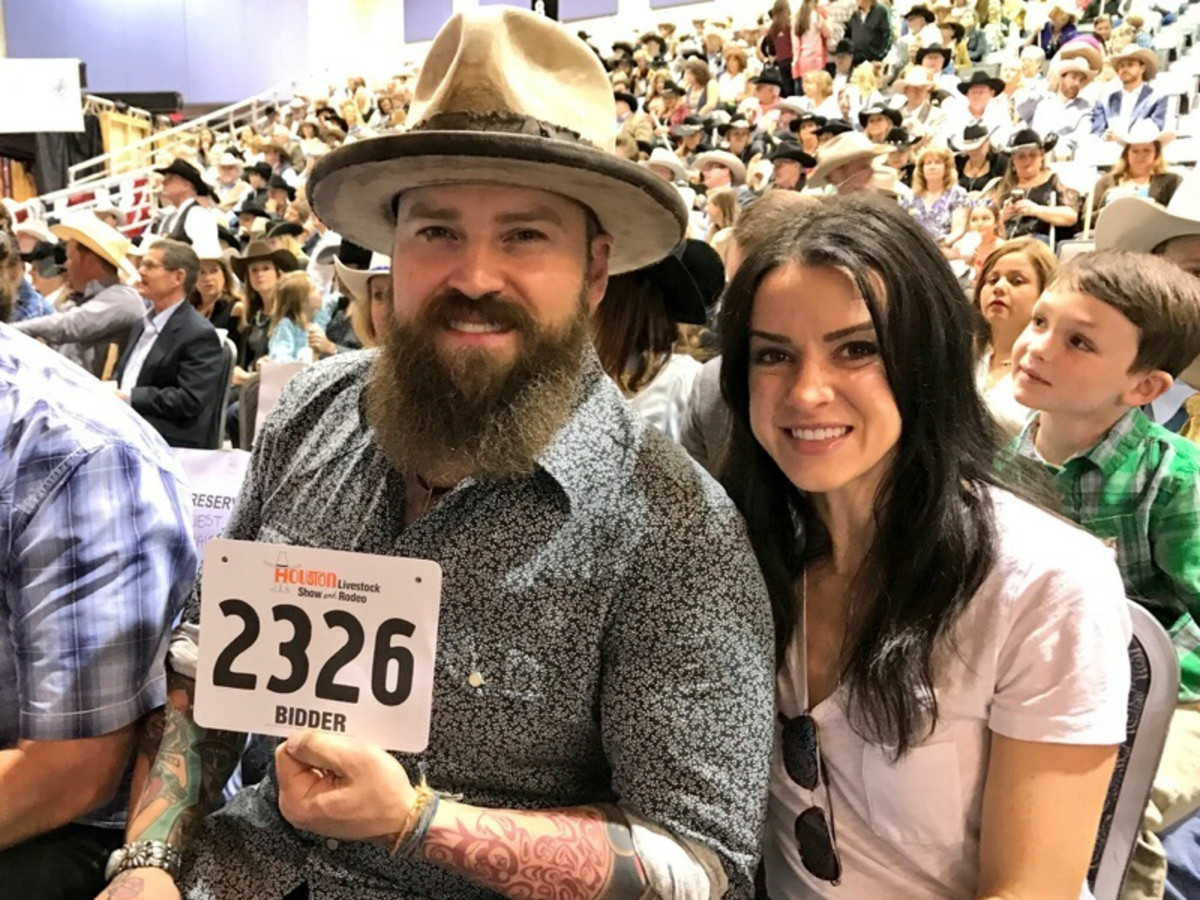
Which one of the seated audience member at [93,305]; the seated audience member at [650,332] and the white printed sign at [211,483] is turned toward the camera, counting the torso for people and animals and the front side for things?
the white printed sign

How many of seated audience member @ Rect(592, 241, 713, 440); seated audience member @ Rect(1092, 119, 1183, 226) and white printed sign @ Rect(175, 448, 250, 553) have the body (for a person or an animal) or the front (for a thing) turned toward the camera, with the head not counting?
2

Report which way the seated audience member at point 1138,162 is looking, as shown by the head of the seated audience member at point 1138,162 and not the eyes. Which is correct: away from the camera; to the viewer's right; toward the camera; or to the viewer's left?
toward the camera

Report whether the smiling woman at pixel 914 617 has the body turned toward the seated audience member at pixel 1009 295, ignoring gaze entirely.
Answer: no

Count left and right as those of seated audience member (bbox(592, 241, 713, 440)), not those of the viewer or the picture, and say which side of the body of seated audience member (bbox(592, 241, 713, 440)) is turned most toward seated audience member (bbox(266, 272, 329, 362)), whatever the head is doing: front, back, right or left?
left

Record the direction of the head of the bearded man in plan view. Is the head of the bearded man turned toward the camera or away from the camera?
toward the camera

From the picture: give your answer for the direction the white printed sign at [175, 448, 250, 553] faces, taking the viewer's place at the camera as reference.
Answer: facing the viewer

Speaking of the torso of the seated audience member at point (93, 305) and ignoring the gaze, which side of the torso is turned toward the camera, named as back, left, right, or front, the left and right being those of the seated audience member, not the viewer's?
left

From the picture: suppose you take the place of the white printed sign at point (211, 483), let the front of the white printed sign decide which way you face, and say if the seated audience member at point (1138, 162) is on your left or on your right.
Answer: on your left

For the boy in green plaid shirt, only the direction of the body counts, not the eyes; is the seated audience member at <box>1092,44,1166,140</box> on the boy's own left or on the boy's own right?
on the boy's own right

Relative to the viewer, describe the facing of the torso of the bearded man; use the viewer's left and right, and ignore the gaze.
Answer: facing the viewer and to the left of the viewer

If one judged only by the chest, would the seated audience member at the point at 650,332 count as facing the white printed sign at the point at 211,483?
no

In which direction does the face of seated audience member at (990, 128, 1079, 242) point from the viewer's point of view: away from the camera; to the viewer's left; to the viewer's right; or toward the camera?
toward the camera

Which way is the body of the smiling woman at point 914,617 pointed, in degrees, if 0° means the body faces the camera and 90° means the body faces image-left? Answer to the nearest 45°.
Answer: approximately 45°

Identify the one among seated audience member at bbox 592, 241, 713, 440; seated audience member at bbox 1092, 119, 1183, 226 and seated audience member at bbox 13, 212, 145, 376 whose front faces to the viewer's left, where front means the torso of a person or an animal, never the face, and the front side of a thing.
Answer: seated audience member at bbox 13, 212, 145, 376

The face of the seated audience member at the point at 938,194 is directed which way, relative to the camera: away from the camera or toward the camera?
toward the camera
